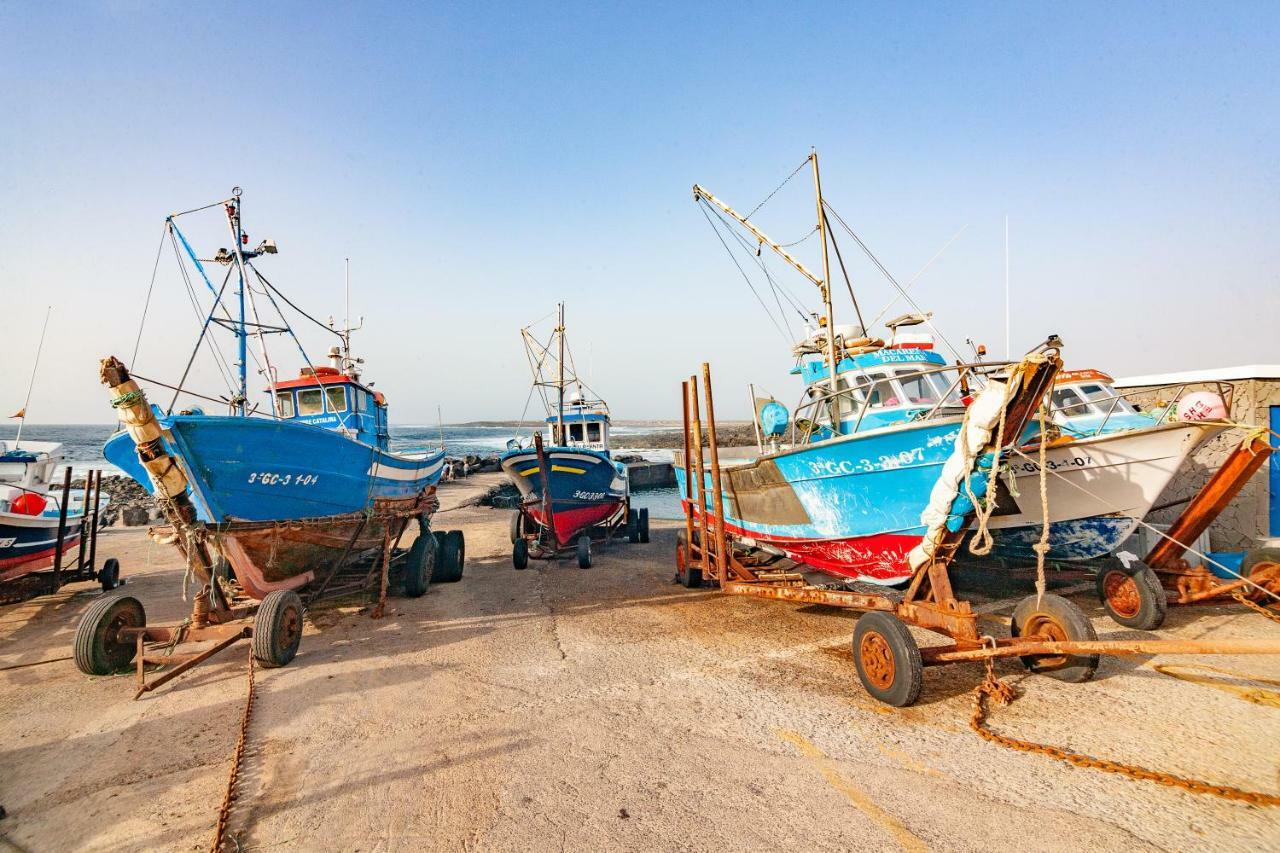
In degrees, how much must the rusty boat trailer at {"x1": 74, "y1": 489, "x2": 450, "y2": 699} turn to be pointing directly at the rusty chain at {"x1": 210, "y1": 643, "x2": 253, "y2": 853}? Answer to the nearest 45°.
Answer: approximately 45° to its left

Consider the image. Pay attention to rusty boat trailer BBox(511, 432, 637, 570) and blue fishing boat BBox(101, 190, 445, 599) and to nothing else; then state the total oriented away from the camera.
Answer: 0

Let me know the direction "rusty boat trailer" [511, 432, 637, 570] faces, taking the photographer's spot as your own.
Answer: facing the viewer and to the left of the viewer

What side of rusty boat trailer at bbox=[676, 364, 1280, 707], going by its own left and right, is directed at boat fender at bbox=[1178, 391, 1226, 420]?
left

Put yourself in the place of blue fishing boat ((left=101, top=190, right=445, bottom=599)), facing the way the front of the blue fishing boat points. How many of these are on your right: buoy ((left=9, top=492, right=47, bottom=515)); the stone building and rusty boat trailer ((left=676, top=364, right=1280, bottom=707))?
1

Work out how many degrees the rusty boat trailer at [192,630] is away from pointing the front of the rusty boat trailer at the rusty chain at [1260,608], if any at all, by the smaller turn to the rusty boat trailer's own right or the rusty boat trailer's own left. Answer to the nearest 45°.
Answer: approximately 90° to the rusty boat trailer's own left

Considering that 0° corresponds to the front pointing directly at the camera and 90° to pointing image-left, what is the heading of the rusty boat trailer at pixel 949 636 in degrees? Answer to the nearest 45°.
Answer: approximately 315°

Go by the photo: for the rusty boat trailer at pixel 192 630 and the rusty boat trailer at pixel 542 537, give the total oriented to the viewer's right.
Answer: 0

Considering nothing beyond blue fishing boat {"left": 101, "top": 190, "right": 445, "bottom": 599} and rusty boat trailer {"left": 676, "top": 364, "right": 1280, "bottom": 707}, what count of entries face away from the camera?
0

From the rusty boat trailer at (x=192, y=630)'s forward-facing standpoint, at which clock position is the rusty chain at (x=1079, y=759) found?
The rusty chain is roughly at 9 o'clock from the rusty boat trailer.

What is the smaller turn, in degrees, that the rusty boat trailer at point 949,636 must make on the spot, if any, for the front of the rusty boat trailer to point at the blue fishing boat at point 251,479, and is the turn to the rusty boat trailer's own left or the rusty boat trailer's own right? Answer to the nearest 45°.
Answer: approximately 135° to the rusty boat trailer's own right
